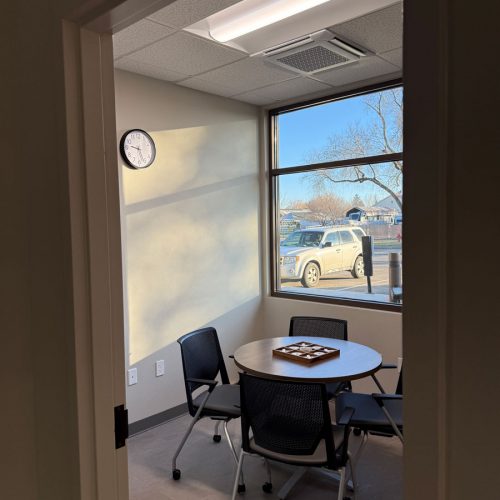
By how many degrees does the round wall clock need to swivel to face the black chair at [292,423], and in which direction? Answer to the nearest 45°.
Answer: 0° — it already faces it

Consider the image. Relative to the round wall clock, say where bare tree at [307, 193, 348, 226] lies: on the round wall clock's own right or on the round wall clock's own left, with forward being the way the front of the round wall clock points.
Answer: on the round wall clock's own left

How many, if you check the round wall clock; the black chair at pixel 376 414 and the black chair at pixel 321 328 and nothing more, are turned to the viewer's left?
1

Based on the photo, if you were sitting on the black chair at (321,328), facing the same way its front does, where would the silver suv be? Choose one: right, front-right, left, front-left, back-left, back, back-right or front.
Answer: back

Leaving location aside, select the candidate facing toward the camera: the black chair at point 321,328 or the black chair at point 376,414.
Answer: the black chair at point 321,328

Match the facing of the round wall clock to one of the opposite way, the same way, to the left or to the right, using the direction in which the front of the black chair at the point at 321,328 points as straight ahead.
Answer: to the left

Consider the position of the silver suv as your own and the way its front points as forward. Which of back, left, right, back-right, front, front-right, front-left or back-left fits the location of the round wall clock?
front

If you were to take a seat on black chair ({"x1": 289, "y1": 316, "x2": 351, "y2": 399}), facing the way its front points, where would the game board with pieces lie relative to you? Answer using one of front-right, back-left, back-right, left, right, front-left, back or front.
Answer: front

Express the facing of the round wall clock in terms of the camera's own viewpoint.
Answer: facing the viewer and to the right of the viewer

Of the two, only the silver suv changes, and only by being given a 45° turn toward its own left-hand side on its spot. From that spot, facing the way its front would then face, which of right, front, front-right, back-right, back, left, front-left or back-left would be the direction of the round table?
front

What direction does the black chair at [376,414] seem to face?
to the viewer's left

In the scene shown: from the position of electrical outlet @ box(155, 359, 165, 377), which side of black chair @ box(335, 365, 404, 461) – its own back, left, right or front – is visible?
front

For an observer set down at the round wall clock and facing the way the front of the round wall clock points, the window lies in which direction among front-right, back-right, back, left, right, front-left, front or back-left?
front-left

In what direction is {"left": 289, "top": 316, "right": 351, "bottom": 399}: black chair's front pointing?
toward the camera

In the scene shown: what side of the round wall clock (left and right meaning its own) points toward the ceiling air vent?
front

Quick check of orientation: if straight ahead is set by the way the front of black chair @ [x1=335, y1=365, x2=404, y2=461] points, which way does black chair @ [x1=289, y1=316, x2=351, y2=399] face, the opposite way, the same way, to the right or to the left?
to the left

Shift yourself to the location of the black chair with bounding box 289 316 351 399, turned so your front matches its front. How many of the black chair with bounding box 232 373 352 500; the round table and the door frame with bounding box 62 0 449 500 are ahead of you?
3

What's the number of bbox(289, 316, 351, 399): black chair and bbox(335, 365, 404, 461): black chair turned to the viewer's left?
1
